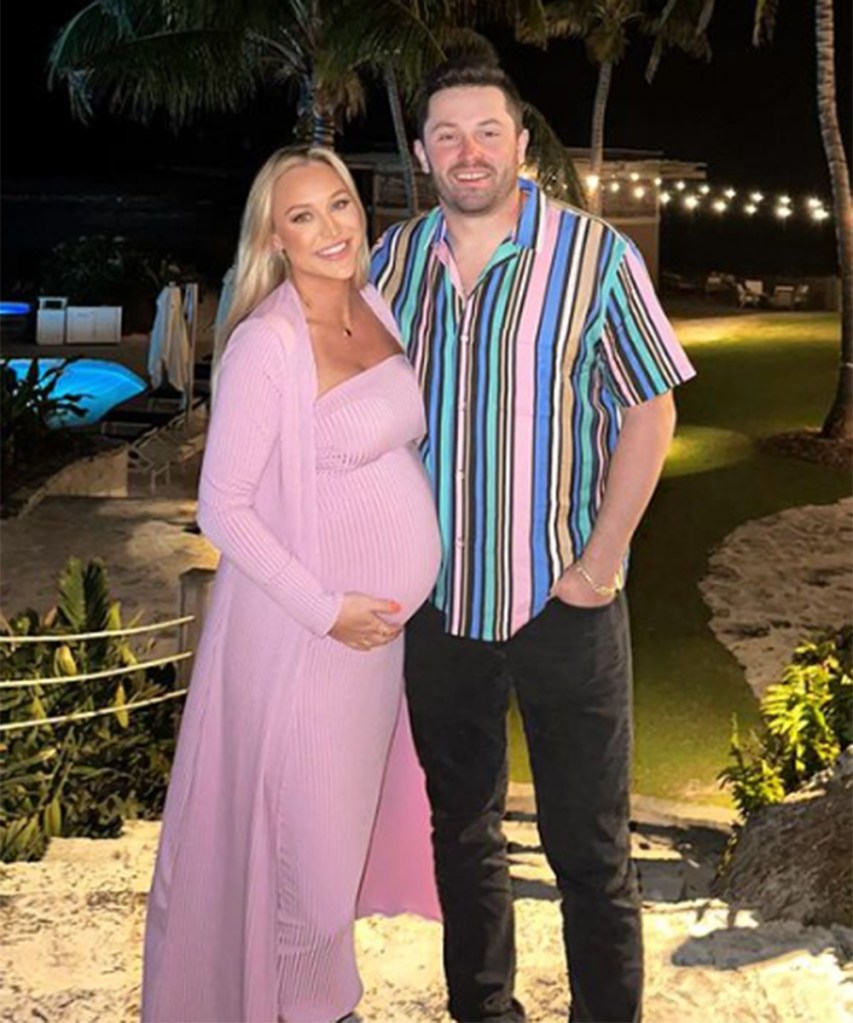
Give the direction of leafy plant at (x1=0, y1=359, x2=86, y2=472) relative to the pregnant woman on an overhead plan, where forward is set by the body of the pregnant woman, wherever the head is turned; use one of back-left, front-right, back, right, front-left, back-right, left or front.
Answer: back-left

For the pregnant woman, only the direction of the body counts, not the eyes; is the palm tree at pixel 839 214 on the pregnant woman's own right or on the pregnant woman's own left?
on the pregnant woman's own left

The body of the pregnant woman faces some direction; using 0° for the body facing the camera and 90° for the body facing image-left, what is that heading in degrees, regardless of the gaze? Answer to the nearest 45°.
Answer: approximately 315°

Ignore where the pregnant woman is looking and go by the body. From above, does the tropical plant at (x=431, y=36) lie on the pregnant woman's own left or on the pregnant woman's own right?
on the pregnant woman's own left

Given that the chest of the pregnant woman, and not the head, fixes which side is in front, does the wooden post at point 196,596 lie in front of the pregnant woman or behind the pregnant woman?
behind

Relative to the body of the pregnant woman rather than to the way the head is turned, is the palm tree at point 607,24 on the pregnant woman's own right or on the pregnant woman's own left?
on the pregnant woman's own left

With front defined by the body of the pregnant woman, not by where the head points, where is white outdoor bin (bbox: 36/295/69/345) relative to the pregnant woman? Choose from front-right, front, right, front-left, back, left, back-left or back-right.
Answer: back-left

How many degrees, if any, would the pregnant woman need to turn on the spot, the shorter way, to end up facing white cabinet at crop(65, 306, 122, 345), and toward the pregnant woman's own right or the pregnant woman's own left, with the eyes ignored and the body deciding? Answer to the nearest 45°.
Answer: approximately 135° to the pregnant woman's own left
